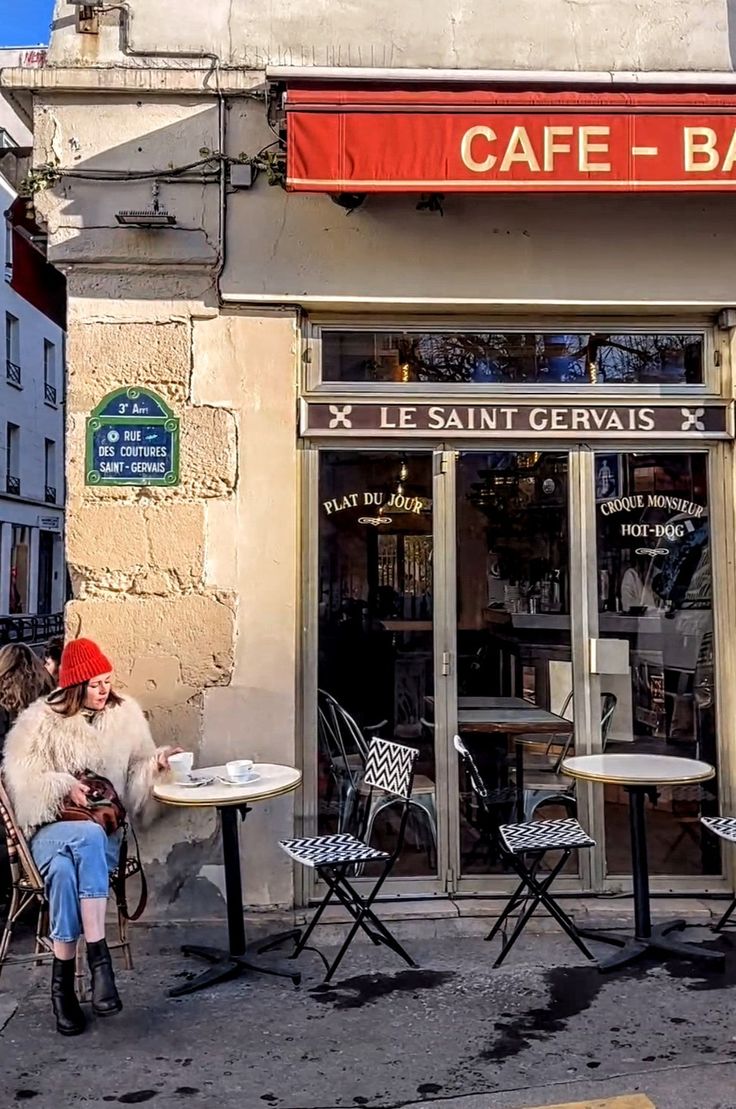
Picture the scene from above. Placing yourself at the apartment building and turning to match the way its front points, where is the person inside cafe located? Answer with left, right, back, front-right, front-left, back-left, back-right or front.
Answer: front-right

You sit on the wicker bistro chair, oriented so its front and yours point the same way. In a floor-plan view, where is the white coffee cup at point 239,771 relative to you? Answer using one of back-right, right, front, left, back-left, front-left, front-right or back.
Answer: front-left

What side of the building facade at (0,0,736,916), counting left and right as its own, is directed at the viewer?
front

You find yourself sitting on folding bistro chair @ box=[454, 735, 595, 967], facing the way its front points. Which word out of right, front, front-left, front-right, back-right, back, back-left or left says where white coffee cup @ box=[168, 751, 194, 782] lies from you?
back

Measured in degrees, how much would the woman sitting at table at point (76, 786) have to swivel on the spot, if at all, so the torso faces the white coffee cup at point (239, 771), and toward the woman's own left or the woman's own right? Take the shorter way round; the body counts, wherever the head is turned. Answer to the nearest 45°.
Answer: approximately 45° to the woman's own left

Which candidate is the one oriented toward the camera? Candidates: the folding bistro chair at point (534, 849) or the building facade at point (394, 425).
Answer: the building facade

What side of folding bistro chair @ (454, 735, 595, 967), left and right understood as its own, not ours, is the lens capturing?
right

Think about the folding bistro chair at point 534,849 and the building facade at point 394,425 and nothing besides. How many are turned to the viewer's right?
1

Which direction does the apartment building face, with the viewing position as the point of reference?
facing the viewer and to the right of the viewer

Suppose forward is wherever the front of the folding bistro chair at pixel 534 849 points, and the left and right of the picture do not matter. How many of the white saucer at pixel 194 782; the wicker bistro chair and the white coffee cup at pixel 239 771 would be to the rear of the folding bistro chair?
3

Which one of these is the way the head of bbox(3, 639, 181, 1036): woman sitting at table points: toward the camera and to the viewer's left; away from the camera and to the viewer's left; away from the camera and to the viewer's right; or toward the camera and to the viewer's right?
toward the camera and to the viewer's right
